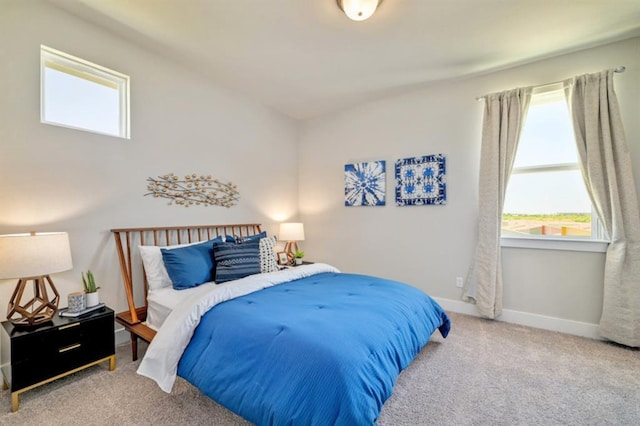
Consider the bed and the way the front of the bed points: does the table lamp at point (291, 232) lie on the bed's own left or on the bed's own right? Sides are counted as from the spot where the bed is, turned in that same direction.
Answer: on the bed's own left

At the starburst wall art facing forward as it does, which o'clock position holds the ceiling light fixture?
The ceiling light fixture is roughly at 12 o'clock from the starburst wall art.

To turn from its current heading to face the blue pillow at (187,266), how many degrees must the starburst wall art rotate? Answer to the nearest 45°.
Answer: approximately 45° to its right

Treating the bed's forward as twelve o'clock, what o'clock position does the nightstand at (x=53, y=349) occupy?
The nightstand is roughly at 5 o'clock from the bed.

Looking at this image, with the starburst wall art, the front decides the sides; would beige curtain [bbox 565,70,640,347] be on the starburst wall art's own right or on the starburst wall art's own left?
on the starburst wall art's own left

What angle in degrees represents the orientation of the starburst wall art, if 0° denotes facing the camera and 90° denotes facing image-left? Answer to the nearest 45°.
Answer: approximately 0°

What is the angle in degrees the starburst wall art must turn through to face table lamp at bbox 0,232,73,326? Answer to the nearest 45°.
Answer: approximately 45° to its right
